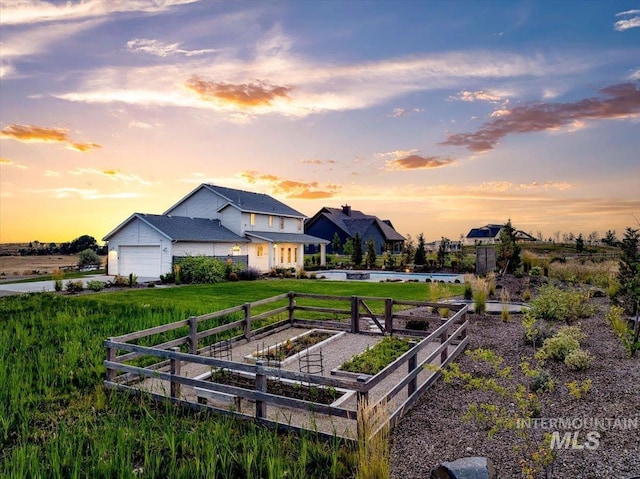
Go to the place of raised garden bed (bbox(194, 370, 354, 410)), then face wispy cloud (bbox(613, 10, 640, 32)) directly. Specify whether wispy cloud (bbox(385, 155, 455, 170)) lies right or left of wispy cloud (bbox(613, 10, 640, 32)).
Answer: left

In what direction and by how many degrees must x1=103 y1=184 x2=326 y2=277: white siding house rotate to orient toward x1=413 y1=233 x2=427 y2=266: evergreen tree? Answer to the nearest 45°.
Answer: approximately 45° to its left

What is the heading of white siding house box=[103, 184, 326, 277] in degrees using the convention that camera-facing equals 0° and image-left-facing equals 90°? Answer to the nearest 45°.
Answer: approximately 315°

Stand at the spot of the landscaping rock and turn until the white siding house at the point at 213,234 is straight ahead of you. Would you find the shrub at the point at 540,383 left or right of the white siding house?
right

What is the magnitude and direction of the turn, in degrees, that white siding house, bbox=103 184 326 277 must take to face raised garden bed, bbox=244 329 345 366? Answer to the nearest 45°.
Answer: approximately 45° to its right
